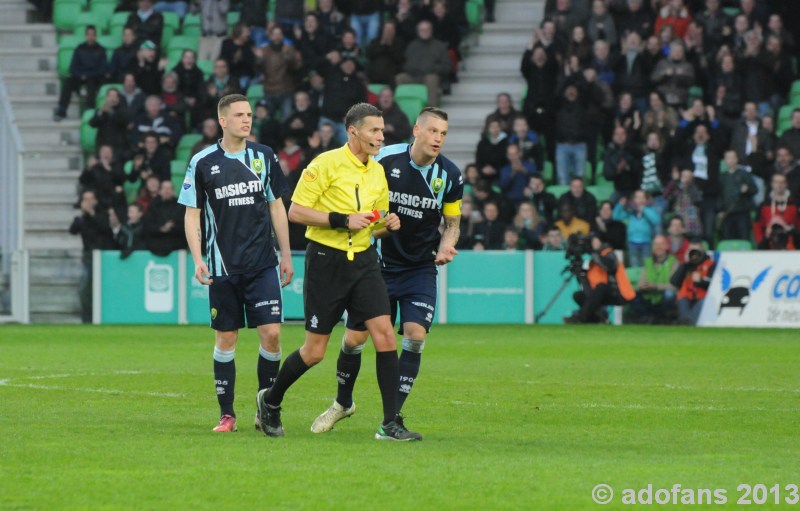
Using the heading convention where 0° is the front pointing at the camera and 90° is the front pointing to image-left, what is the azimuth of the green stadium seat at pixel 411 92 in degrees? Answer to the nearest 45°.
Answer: approximately 0°

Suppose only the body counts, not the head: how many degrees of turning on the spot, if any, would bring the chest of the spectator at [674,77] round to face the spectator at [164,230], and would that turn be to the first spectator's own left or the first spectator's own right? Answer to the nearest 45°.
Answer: approximately 90° to the first spectator's own right

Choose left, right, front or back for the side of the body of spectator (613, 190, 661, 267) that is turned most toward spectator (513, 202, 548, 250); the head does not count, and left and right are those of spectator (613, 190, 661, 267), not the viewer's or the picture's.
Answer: right

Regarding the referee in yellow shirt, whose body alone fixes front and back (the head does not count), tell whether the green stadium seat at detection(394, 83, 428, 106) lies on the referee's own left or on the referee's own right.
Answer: on the referee's own left

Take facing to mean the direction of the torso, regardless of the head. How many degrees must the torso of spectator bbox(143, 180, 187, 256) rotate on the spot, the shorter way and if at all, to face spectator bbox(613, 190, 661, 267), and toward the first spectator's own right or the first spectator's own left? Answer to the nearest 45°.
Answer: approximately 90° to the first spectator's own left

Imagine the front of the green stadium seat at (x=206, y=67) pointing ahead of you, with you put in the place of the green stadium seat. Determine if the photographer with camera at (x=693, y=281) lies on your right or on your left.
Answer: on your left

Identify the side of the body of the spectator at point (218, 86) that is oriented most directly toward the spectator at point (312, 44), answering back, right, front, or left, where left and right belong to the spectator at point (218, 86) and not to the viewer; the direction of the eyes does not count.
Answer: left
